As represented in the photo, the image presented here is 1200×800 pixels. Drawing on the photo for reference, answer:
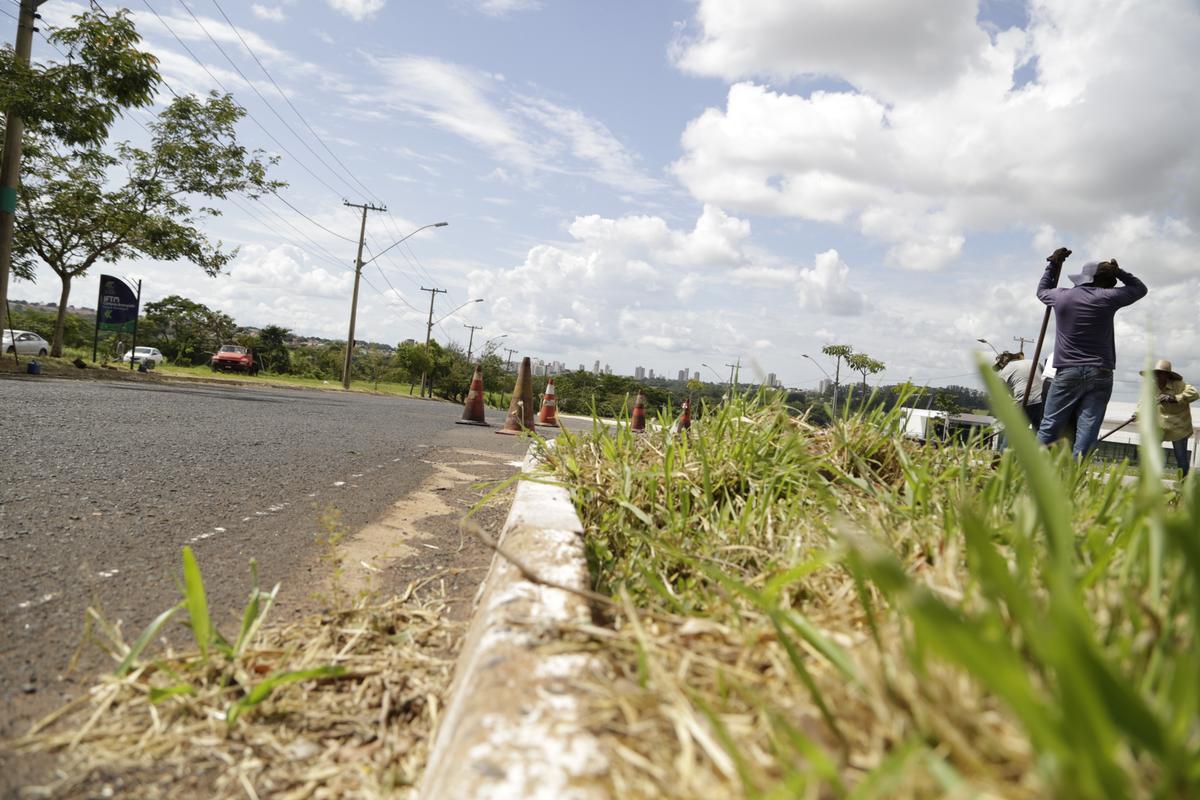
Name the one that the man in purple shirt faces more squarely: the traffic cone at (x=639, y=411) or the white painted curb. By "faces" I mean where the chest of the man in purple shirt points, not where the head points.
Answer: the traffic cone

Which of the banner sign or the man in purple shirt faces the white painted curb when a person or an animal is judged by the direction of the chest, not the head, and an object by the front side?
the banner sign

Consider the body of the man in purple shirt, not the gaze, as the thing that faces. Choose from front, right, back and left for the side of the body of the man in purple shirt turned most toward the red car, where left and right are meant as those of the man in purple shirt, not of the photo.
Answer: left

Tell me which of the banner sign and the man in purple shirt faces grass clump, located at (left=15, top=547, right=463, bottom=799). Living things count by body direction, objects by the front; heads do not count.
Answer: the banner sign

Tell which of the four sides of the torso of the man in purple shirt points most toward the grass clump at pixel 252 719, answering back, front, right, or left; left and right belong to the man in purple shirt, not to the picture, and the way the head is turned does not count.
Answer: back

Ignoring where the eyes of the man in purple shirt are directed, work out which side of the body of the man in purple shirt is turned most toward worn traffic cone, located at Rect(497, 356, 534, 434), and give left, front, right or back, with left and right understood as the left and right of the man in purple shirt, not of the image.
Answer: left

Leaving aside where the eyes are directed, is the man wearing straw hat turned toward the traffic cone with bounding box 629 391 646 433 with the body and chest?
no

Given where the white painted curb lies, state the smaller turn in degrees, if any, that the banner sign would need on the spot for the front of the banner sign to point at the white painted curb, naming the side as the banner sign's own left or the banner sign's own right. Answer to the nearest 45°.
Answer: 0° — it already faces it

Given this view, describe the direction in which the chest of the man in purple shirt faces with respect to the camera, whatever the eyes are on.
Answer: away from the camera

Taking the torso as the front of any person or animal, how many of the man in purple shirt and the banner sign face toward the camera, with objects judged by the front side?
1

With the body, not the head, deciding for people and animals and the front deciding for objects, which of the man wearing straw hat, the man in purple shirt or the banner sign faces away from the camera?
the man in purple shirt

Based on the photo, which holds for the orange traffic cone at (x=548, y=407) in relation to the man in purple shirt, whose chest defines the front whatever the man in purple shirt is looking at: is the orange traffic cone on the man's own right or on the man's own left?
on the man's own left

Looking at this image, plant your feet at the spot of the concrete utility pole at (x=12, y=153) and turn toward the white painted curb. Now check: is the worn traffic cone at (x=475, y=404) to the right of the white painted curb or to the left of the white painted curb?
left

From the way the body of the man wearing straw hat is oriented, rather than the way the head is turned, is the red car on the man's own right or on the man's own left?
on the man's own right
